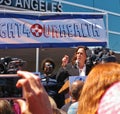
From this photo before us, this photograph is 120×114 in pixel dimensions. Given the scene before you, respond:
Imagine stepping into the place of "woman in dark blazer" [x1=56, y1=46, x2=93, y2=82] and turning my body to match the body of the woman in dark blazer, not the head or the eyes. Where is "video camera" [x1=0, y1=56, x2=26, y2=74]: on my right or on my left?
on my right

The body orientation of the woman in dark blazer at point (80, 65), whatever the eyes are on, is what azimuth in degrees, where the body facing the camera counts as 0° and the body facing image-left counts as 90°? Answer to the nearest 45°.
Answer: approximately 0°

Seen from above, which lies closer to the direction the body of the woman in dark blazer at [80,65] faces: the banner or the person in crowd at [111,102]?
the person in crowd

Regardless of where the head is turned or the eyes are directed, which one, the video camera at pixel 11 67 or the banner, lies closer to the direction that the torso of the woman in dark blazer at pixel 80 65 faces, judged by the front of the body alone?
the video camera

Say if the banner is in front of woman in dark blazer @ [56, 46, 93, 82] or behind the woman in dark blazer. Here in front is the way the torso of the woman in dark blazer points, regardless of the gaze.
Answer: behind

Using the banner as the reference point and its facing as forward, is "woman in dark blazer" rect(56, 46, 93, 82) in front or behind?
in front

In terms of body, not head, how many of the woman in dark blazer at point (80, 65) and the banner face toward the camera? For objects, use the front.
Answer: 2

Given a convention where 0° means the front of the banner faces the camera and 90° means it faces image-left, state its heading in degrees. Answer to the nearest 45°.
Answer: approximately 0°

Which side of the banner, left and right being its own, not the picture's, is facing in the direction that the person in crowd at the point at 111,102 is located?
front
